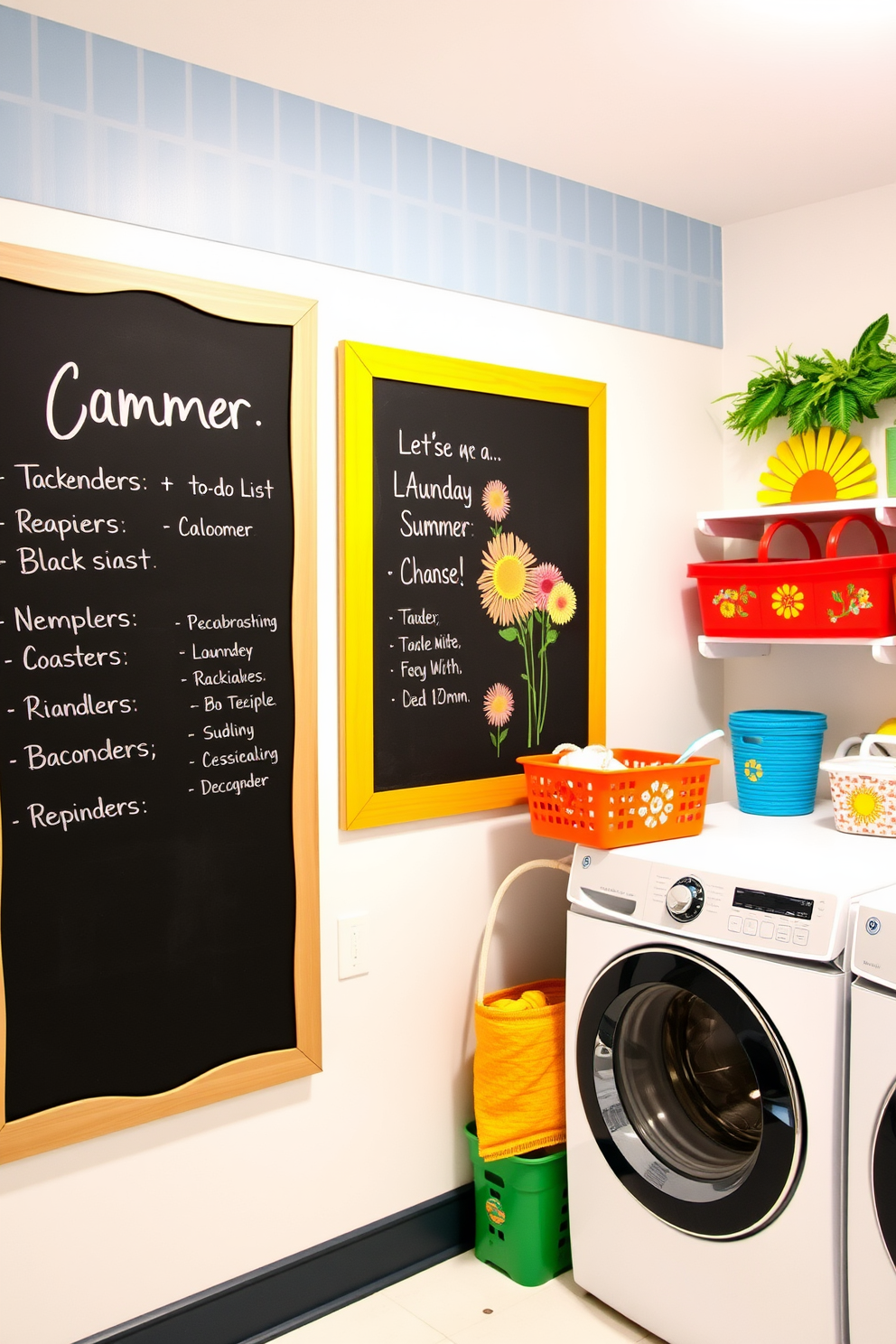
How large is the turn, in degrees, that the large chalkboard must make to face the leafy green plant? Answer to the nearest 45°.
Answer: approximately 45° to its left

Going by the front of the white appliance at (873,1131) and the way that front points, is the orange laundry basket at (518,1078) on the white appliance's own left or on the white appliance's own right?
on the white appliance's own right

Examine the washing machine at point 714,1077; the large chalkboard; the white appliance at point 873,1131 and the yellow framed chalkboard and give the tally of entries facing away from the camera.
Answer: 0

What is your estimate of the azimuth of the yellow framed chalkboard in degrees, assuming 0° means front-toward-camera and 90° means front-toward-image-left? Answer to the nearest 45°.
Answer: approximately 315°

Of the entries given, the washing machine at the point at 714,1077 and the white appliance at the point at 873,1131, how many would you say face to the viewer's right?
0

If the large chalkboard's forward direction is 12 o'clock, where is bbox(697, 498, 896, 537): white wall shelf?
The white wall shelf is roughly at 10 o'clock from the large chalkboard.

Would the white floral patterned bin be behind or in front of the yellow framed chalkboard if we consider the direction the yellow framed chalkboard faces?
in front

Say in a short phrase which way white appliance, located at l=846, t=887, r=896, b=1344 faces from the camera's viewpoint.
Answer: facing the viewer and to the left of the viewer

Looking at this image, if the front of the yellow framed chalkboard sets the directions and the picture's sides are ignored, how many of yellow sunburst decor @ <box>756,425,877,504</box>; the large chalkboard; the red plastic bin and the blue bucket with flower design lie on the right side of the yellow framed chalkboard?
1

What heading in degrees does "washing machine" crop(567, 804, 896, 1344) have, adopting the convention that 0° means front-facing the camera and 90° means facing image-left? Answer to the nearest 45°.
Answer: approximately 45°

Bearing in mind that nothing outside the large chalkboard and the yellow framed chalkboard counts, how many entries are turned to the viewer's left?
0

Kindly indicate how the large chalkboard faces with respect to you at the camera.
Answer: facing the viewer and to the right of the viewer

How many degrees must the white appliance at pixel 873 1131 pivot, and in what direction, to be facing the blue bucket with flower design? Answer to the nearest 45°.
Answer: approximately 135° to its right

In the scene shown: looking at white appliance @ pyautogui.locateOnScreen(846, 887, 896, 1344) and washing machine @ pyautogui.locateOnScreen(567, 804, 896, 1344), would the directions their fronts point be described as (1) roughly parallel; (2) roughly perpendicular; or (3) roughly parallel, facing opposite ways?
roughly parallel
